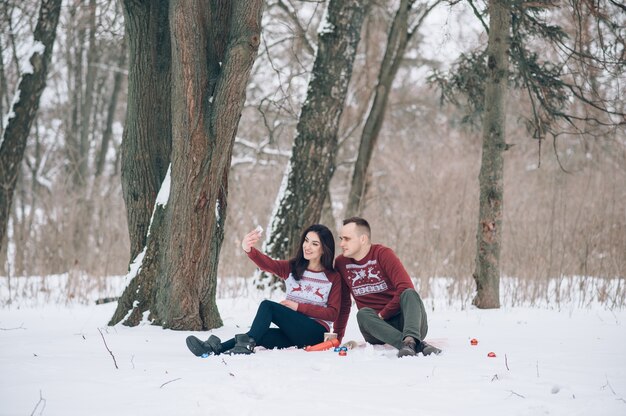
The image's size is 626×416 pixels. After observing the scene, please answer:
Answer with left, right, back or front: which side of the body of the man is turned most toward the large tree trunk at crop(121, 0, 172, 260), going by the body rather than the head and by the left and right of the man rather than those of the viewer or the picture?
right

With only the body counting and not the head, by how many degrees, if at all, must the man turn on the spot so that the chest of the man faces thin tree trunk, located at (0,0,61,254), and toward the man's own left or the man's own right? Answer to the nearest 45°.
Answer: approximately 135° to the man's own right

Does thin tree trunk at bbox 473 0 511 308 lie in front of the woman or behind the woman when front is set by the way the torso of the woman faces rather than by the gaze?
behind

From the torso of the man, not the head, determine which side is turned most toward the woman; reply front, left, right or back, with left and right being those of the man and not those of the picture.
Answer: right

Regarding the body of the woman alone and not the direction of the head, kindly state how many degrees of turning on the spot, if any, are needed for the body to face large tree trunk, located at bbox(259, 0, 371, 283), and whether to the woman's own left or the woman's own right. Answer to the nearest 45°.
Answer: approximately 135° to the woman's own right

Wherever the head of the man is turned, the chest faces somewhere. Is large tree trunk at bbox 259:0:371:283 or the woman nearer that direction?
the woman

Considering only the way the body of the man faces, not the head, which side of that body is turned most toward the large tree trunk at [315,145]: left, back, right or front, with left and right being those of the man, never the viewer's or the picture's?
back

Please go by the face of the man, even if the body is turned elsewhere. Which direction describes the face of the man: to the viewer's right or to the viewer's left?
to the viewer's left

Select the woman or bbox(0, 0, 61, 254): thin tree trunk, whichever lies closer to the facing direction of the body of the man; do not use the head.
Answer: the woman
